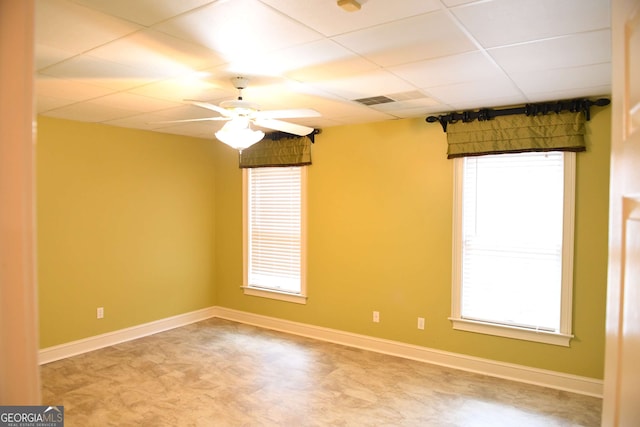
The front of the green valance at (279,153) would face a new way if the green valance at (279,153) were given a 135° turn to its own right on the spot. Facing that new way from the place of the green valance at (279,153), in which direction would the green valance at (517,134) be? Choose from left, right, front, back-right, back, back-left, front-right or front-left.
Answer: back-right

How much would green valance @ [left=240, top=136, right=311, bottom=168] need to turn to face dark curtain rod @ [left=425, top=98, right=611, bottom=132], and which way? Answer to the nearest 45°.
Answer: approximately 90° to its left

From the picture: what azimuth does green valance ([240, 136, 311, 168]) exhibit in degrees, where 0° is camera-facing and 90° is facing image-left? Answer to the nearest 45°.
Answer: approximately 45°

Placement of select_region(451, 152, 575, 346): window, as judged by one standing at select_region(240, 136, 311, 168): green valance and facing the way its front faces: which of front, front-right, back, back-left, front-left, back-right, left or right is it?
left

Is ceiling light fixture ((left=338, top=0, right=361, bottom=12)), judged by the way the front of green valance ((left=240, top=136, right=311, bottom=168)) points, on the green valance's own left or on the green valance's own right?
on the green valance's own left
